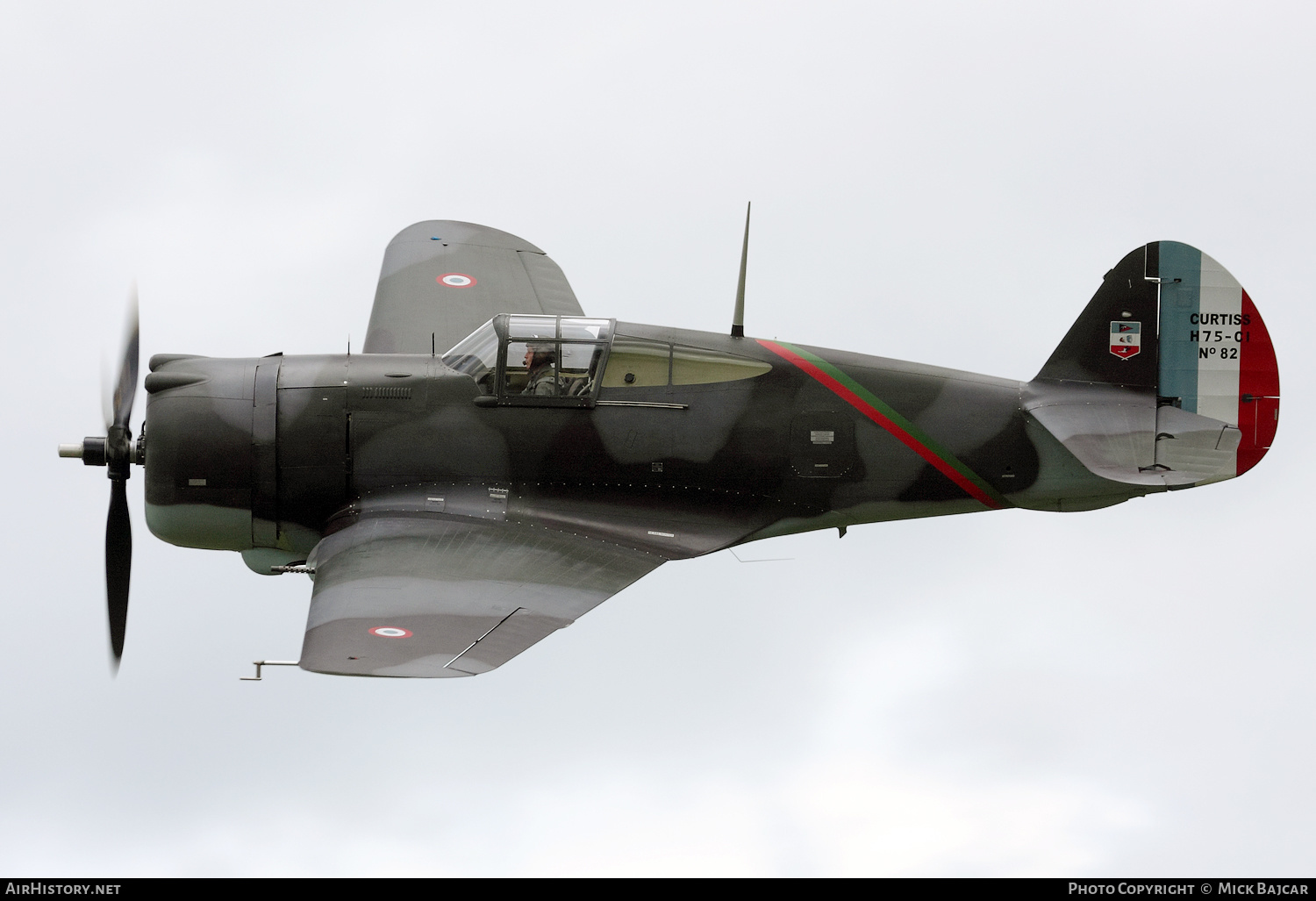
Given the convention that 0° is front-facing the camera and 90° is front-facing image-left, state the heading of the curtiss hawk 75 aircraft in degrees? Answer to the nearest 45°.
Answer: approximately 90°
